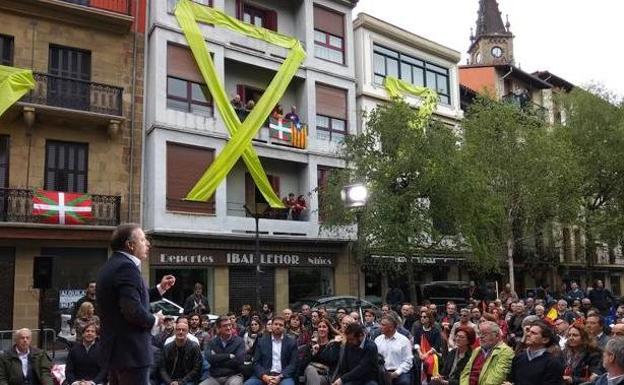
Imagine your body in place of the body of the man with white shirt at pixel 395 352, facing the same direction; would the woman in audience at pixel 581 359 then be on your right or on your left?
on your left

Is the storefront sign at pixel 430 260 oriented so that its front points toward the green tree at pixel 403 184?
yes

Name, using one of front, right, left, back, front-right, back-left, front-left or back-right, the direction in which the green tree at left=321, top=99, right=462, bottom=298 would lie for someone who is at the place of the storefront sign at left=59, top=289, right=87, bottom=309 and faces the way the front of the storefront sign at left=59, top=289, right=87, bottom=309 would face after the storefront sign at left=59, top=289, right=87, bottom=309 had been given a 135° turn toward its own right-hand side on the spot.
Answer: back-right

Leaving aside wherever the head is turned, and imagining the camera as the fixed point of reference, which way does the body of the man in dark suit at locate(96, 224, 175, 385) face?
to the viewer's right

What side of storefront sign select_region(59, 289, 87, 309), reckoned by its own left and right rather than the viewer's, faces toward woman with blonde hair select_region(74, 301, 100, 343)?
front

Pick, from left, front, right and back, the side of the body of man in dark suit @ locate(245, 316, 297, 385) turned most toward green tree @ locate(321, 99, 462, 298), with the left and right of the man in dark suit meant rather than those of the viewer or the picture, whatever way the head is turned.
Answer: back

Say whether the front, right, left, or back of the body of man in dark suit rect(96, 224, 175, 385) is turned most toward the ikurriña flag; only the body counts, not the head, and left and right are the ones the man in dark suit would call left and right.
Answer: left

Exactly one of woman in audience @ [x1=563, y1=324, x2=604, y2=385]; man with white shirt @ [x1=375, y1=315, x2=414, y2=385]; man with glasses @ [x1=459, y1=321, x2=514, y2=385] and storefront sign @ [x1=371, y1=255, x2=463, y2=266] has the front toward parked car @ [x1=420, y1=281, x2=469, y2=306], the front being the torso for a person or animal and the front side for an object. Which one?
the storefront sign

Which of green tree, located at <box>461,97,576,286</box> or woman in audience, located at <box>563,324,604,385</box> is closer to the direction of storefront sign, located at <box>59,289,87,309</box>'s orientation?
the woman in audience

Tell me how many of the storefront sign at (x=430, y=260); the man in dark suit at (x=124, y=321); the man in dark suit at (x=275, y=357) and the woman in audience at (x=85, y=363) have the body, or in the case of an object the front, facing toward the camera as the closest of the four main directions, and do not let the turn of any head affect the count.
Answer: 3

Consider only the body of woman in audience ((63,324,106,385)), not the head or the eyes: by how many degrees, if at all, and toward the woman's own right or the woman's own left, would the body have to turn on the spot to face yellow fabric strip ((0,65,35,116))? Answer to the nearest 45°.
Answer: approximately 180°

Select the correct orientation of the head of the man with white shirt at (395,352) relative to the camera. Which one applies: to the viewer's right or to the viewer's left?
to the viewer's left

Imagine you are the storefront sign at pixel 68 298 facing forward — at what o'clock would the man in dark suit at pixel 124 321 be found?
The man in dark suit is roughly at 12 o'clock from the storefront sign.

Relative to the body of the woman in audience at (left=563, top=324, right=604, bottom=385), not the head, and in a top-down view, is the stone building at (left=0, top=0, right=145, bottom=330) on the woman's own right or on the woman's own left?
on the woman's own right
